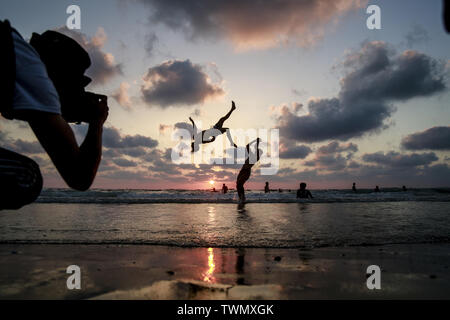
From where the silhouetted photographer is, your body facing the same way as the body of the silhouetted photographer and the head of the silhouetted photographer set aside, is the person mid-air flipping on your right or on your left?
on your left

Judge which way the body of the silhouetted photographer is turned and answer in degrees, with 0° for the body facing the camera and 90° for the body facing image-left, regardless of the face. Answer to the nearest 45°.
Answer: approximately 270°
